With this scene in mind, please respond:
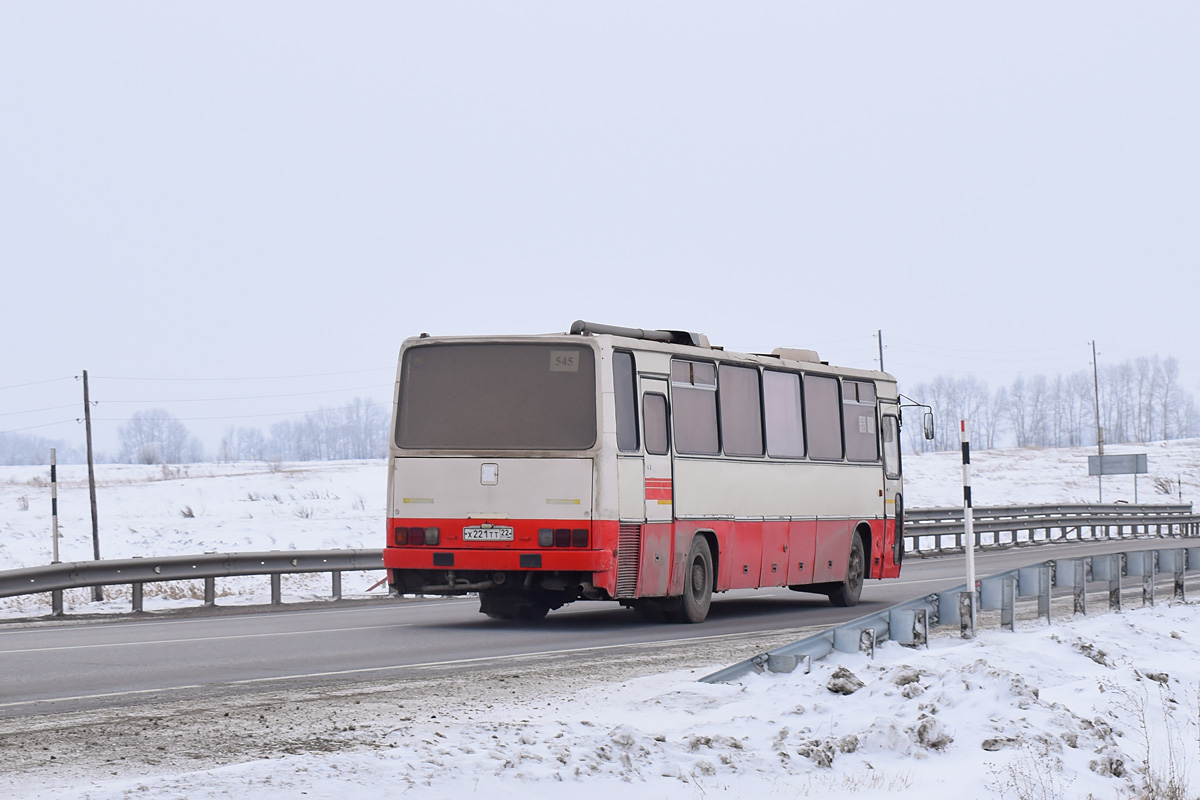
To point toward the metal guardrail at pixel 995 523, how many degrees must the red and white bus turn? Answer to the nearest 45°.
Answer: approximately 45° to its left

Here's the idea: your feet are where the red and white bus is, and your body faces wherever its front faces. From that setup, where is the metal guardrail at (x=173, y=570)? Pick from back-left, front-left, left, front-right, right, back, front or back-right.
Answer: left

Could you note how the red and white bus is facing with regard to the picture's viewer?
facing away from the viewer and to the right of the viewer

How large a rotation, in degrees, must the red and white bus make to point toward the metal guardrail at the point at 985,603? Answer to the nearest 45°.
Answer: approximately 90° to its right
